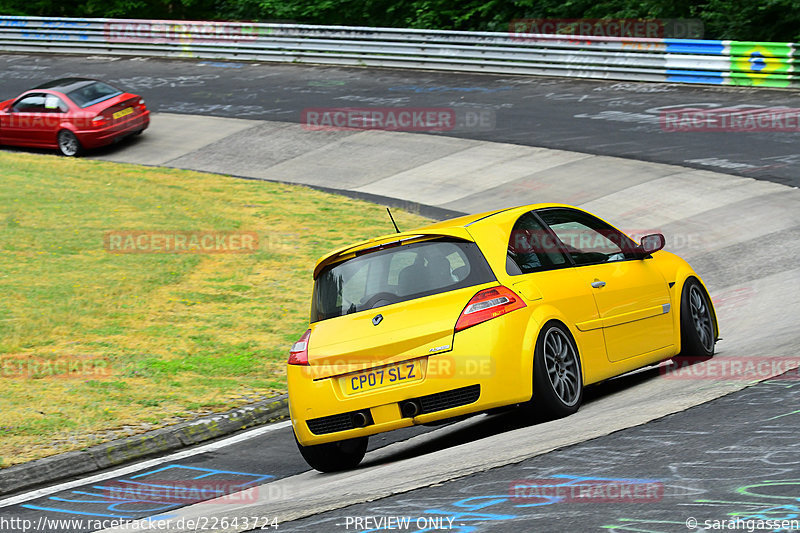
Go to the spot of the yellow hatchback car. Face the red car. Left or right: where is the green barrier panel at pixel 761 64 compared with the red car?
right

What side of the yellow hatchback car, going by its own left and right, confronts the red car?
left

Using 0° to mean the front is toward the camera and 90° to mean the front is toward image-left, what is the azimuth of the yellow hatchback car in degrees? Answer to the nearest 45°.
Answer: approximately 225°

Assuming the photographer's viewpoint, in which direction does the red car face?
facing away from the viewer and to the left of the viewer

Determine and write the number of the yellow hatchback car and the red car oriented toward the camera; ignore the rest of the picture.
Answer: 0

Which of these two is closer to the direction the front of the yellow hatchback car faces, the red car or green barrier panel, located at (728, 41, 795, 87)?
the green barrier panel

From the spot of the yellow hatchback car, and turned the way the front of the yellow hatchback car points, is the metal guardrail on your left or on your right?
on your left

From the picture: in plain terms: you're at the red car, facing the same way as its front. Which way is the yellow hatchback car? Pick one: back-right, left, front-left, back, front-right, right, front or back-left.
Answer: back-left

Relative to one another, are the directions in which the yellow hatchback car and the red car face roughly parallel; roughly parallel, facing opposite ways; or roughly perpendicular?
roughly perpendicular

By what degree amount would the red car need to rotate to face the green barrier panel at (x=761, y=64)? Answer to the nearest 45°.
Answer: approximately 135° to its right
